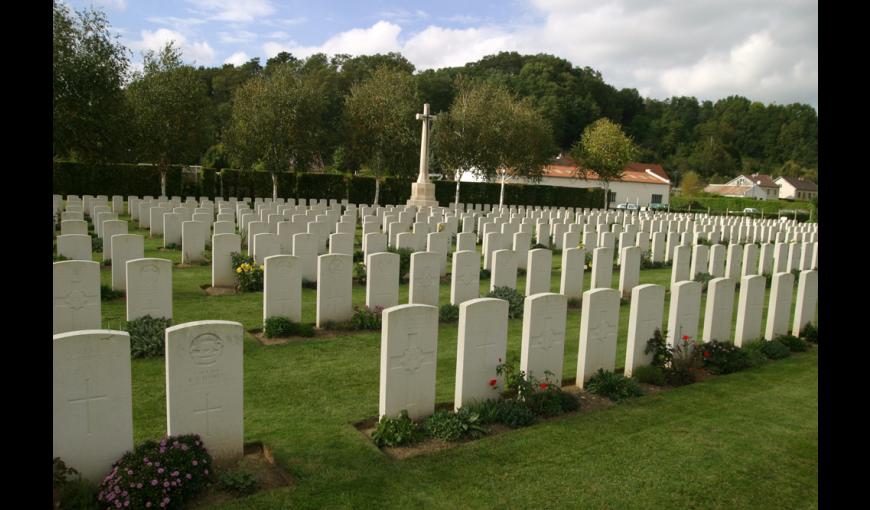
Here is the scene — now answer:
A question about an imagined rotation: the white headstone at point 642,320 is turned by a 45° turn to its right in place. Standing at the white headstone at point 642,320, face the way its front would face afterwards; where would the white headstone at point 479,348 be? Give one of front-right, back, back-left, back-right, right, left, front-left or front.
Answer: front-right

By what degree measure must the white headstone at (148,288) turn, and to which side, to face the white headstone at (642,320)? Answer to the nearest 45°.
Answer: approximately 45° to its left

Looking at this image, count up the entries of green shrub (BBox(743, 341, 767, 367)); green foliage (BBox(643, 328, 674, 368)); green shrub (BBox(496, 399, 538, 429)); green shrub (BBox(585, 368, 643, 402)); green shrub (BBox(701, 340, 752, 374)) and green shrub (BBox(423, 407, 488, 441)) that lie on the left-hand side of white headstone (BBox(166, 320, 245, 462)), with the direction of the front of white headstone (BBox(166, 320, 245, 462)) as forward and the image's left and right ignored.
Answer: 6

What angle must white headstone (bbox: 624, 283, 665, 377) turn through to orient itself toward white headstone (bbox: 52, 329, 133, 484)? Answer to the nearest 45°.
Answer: approximately 90° to its right

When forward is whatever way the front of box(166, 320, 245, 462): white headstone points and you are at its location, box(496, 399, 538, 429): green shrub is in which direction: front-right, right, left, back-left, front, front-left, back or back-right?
left

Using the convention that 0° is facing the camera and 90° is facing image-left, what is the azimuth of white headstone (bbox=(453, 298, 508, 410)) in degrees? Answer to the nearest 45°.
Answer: approximately 315°

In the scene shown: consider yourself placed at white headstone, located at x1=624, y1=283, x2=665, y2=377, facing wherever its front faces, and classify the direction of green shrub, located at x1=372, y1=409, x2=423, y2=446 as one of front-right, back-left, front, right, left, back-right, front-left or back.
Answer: right

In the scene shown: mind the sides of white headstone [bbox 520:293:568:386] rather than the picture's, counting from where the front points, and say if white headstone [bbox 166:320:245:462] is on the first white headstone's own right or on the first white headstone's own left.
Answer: on the first white headstone's own right

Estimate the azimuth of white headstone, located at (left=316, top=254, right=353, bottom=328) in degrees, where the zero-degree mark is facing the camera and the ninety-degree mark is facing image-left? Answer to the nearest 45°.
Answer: approximately 315°

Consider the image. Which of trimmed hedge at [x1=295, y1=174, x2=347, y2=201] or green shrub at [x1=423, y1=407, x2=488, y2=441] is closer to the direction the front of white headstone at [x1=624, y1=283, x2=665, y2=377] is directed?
the green shrub

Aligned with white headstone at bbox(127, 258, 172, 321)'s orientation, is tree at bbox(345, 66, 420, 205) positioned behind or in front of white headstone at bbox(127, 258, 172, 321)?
behind

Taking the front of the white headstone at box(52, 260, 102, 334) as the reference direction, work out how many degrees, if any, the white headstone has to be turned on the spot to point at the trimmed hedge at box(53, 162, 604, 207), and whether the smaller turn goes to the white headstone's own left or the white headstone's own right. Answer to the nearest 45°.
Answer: approximately 180°

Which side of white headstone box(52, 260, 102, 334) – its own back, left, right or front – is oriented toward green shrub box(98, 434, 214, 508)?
front

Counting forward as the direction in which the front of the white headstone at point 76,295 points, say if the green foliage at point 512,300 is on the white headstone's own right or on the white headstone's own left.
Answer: on the white headstone's own left

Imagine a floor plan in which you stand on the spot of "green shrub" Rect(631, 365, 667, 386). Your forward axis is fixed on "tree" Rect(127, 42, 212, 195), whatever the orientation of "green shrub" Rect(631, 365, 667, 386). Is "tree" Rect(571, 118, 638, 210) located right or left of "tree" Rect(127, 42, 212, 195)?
right

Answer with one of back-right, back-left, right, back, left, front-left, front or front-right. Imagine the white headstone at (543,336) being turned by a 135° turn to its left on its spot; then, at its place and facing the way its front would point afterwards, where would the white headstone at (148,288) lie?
left
